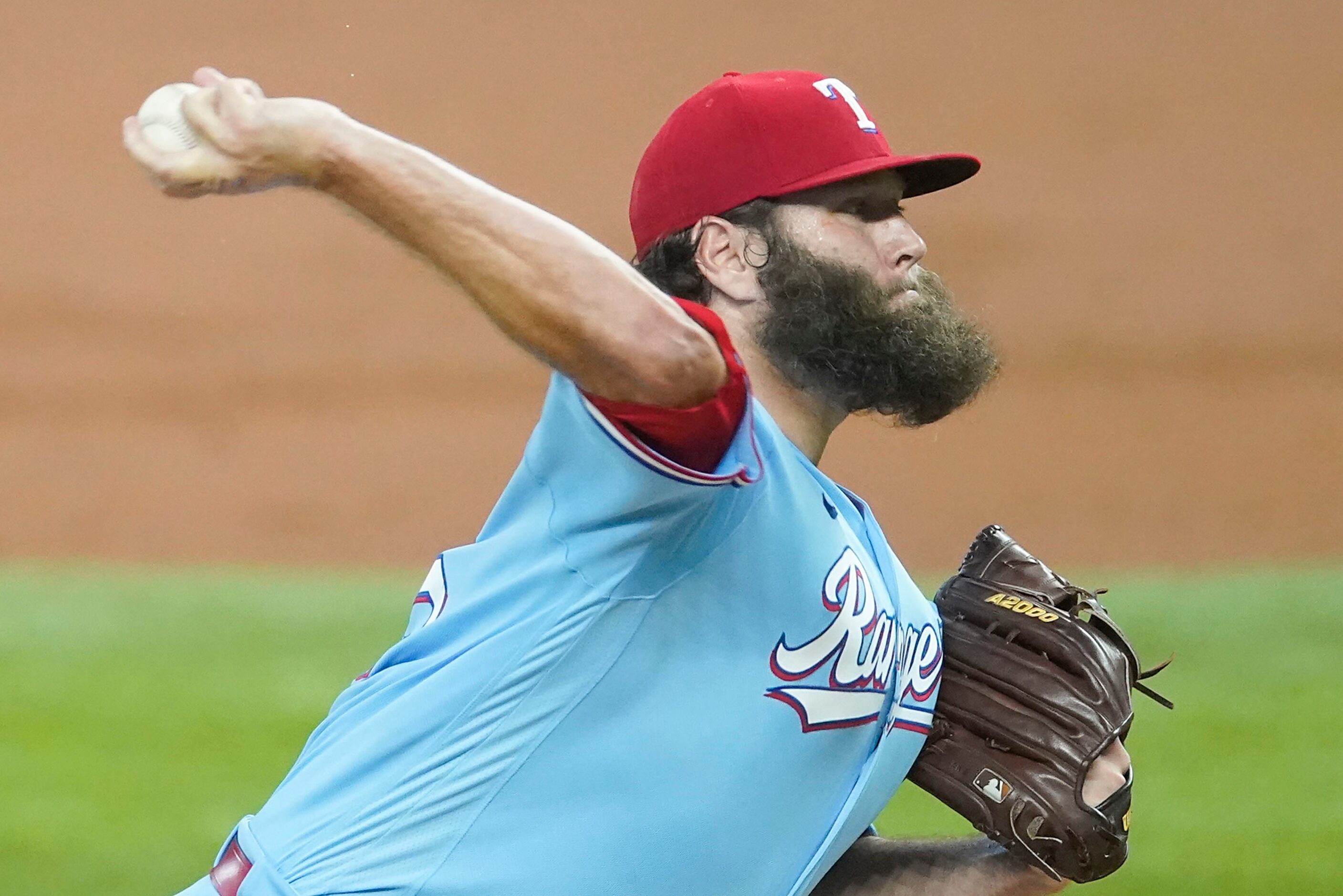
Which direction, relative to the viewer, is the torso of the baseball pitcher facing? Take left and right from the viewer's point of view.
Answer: facing to the right of the viewer
